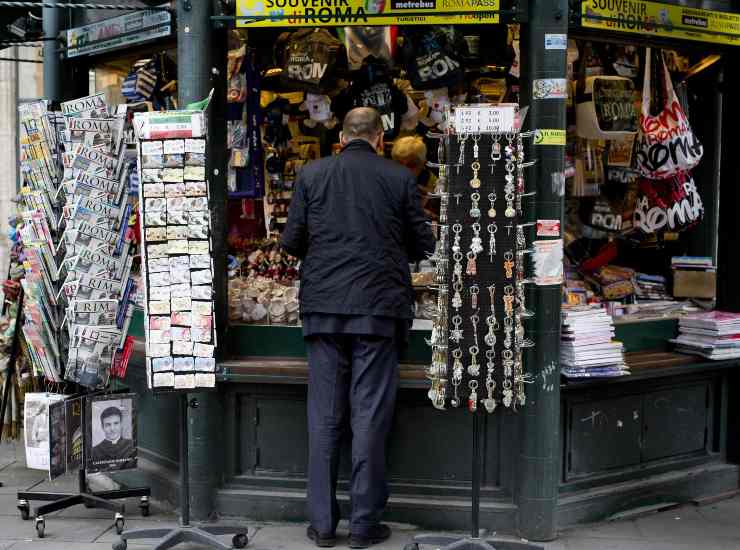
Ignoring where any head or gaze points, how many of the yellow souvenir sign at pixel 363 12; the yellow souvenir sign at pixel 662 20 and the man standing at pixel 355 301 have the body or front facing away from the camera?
1

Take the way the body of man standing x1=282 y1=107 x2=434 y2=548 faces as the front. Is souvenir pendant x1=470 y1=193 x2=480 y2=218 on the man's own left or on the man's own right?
on the man's own right

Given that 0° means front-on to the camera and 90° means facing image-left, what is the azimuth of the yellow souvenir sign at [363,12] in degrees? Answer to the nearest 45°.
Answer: approximately 0°

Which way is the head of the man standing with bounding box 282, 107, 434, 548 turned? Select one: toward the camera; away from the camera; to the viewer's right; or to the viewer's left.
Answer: away from the camera

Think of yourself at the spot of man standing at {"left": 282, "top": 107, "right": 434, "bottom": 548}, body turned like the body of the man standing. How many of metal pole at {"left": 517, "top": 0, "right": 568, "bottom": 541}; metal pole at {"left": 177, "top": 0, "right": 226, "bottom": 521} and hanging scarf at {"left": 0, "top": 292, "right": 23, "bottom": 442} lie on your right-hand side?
1

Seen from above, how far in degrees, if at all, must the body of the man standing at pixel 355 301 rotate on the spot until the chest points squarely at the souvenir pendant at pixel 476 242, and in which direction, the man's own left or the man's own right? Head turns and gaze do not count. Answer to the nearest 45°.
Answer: approximately 135° to the man's own right

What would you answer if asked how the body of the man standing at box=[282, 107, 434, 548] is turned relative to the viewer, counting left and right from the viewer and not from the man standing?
facing away from the viewer

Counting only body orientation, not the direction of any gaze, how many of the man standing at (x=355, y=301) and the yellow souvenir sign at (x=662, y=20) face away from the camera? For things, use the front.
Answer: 1

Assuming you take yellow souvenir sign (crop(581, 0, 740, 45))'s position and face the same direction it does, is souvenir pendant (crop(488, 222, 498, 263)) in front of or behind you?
in front

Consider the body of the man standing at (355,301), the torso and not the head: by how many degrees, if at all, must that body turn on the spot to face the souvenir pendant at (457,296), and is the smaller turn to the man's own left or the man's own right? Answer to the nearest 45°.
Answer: approximately 135° to the man's own right

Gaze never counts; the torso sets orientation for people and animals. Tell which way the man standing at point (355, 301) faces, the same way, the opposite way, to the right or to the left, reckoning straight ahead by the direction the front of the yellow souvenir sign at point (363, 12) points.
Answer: the opposite way
